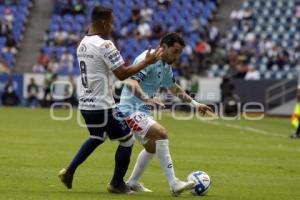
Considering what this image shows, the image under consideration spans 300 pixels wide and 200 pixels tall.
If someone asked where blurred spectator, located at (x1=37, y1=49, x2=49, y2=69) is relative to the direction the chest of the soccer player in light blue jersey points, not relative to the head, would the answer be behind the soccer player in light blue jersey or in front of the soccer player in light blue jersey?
behind

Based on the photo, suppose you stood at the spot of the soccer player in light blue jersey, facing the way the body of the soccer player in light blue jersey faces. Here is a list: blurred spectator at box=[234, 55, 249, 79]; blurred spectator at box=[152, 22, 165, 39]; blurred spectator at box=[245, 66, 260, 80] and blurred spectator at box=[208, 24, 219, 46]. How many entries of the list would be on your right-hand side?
0

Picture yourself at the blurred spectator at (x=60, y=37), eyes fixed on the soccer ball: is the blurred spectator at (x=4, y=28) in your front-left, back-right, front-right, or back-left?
back-right

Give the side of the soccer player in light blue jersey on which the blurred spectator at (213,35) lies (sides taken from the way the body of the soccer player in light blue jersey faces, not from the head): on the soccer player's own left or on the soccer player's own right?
on the soccer player's own left

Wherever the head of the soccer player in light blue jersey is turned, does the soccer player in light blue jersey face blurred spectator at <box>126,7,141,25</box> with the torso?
no

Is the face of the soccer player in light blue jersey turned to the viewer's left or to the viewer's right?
to the viewer's right

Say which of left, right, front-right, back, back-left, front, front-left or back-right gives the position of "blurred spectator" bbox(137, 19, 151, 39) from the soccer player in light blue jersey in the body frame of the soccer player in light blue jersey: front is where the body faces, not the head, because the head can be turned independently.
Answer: back-left

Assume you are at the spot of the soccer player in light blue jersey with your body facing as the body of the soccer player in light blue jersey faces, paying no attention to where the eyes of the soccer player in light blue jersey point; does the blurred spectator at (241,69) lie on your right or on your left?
on your left

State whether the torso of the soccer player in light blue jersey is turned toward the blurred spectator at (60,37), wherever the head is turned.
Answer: no

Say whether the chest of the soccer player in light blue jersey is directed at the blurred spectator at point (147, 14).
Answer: no

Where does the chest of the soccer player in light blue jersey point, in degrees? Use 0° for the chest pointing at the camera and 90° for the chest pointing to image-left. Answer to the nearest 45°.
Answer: approximately 315°
